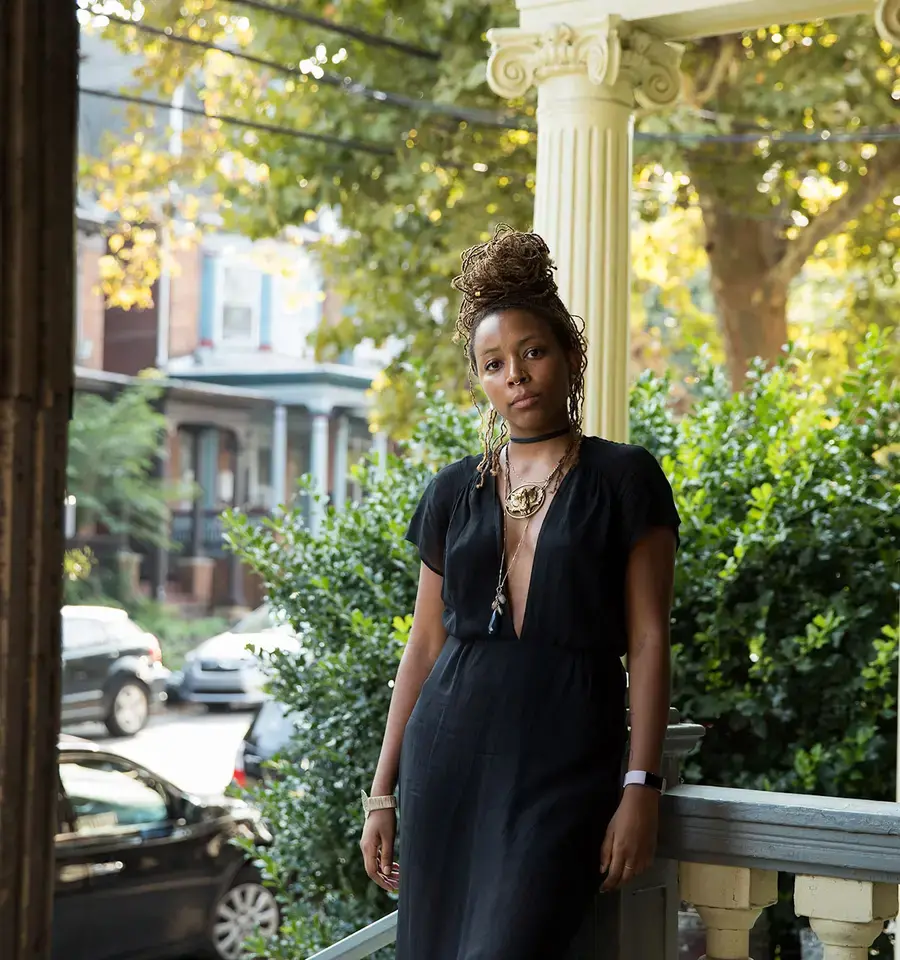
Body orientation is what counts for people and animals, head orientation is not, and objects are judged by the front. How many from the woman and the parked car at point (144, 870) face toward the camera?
1

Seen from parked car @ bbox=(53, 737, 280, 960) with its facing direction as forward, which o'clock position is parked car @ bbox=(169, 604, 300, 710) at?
parked car @ bbox=(169, 604, 300, 710) is roughly at 9 o'clock from parked car @ bbox=(53, 737, 280, 960).

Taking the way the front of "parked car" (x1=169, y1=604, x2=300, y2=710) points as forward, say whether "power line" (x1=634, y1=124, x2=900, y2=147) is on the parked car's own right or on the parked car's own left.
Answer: on the parked car's own left

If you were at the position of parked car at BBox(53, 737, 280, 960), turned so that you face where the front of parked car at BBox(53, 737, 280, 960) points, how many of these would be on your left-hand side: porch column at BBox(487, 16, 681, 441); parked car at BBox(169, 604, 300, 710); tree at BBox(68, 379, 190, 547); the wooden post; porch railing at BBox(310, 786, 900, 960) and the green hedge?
2

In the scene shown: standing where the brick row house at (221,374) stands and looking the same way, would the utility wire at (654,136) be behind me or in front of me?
in front

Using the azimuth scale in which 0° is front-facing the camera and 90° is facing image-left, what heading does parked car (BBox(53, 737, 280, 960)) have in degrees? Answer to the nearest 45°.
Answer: approximately 270°

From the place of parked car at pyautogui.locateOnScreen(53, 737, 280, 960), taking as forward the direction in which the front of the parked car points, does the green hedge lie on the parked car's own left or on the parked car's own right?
on the parked car's own right

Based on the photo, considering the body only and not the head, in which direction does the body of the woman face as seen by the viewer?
toward the camera

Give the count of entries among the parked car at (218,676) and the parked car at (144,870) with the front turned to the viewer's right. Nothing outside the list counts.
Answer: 1

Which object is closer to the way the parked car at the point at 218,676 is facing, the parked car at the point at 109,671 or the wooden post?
the parked car

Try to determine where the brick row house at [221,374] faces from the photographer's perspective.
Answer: facing the viewer and to the right of the viewer

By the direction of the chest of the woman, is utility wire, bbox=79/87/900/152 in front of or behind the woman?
behind

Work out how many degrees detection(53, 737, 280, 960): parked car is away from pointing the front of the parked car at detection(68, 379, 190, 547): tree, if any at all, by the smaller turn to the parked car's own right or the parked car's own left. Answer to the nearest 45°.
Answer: approximately 90° to the parked car's own left

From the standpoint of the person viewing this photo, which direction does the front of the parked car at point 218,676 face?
facing the viewer and to the left of the viewer

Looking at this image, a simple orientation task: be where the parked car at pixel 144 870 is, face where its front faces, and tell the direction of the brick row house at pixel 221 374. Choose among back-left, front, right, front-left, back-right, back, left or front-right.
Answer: left

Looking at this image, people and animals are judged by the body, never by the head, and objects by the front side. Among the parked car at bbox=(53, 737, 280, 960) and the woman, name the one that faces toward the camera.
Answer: the woman
